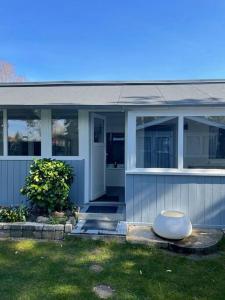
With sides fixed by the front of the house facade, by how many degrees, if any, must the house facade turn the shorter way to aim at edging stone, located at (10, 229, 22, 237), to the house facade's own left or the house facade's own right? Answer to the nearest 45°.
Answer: approximately 90° to the house facade's own right

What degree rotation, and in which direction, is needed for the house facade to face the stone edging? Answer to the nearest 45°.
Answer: approximately 90° to its right

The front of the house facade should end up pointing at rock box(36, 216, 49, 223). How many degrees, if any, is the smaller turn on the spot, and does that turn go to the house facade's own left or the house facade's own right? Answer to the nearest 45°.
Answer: approximately 90° to the house facade's own right

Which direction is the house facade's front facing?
toward the camera

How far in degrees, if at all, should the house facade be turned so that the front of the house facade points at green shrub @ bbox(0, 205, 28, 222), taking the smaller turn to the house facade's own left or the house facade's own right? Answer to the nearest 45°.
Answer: approximately 90° to the house facade's own right
